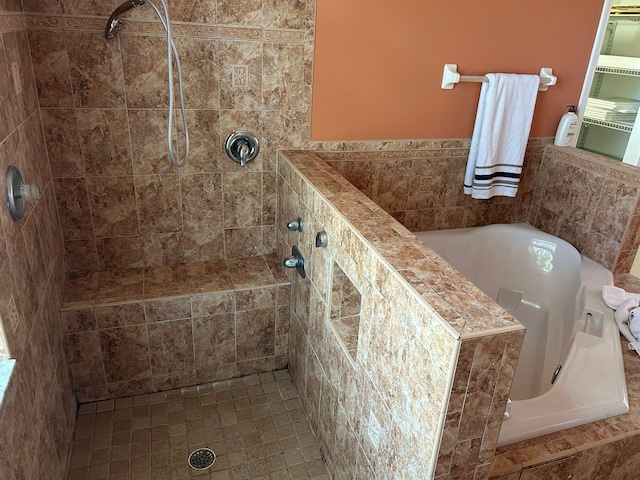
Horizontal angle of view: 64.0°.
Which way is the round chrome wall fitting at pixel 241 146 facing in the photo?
toward the camera

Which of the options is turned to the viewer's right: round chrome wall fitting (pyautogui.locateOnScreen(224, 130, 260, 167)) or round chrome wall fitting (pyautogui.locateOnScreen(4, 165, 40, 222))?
round chrome wall fitting (pyautogui.locateOnScreen(4, 165, 40, 222))

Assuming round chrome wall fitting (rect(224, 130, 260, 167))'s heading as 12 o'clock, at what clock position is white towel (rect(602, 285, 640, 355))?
The white towel is roughly at 10 o'clock from the round chrome wall fitting.

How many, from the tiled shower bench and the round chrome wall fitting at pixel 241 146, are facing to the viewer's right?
0

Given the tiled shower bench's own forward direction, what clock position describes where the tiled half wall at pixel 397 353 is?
The tiled half wall is roughly at 11 o'clock from the tiled shower bench.

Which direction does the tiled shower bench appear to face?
toward the camera

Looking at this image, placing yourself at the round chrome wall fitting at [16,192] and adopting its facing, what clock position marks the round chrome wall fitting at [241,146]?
the round chrome wall fitting at [241,146] is roughly at 11 o'clock from the round chrome wall fitting at [16,192].

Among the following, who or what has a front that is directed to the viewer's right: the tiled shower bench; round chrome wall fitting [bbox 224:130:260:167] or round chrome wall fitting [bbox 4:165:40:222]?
round chrome wall fitting [bbox 4:165:40:222]

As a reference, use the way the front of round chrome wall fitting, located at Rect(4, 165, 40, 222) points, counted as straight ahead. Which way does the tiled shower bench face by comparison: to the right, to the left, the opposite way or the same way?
to the right

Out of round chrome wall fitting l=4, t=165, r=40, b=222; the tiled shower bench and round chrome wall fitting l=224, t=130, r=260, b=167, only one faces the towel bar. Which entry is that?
round chrome wall fitting l=4, t=165, r=40, b=222

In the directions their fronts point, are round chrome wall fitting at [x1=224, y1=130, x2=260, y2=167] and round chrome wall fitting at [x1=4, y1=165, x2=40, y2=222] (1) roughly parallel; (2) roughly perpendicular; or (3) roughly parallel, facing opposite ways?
roughly perpendicular

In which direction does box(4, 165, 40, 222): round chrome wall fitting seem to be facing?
to the viewer's right

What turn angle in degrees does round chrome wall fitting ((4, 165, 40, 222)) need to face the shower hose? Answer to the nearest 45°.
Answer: approximately 45° to its left

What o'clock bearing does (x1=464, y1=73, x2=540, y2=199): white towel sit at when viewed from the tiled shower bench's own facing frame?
The white towel is roughly at 9 o'clock from the tiled shower bench.

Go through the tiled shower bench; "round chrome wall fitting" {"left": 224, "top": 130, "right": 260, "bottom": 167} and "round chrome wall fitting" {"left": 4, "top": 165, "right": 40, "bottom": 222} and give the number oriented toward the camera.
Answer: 2

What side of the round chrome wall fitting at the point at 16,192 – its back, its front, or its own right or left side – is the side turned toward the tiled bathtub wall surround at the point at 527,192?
front

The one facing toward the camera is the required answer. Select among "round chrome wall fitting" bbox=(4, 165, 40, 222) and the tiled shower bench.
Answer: the tiled shower bench

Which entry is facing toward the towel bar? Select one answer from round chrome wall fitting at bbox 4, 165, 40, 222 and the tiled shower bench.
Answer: the round chrome wall fitting
